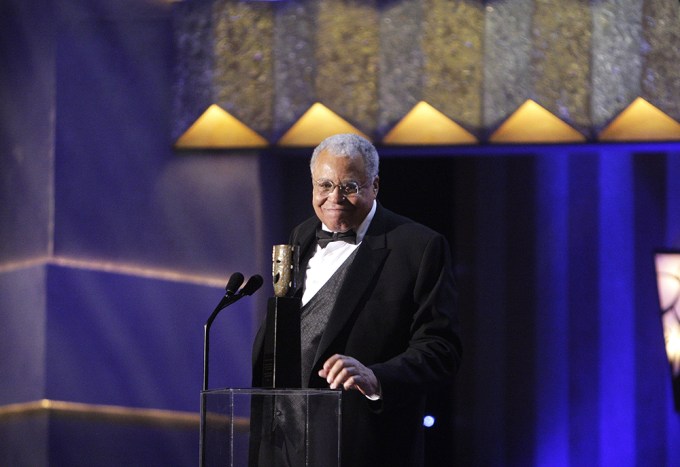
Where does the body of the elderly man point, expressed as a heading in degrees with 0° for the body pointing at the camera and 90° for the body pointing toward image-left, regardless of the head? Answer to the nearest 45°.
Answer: approximately 45°

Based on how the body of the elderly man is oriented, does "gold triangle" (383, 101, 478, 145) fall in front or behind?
behind

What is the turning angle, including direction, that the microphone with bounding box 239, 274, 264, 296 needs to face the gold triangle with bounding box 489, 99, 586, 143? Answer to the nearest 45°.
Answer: approximately 45° to its left

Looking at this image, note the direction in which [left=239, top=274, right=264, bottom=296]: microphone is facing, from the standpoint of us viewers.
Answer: facing to the right of the viewer

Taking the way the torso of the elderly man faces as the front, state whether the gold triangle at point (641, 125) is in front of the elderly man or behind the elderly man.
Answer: behind
